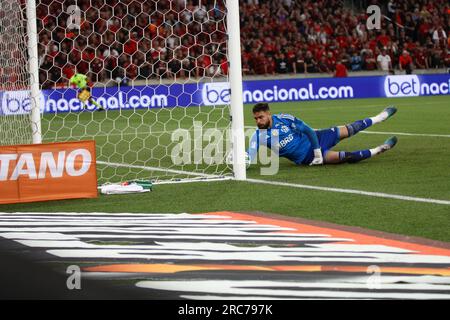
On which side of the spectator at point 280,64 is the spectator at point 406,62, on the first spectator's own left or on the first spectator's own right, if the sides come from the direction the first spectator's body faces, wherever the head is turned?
on the first spectator's own left

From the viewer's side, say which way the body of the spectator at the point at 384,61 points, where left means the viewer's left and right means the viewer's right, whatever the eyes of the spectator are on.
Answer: facing the viewer

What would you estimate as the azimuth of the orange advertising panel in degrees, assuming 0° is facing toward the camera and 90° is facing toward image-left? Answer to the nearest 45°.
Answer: approximately 0°

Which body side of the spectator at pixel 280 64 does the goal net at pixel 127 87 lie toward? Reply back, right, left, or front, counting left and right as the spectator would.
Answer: front

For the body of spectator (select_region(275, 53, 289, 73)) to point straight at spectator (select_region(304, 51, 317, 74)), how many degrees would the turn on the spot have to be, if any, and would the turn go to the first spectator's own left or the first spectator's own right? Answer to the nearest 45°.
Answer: approximately 135° to the first spectator's own left

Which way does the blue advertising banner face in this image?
toward the camera

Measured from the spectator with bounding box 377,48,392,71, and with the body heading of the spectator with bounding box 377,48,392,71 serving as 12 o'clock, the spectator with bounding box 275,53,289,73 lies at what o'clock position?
the spectator with bounding box 275,53,289,73 is roughly at 2 o'clock from the spectator with bounding box 377,48,392,71.

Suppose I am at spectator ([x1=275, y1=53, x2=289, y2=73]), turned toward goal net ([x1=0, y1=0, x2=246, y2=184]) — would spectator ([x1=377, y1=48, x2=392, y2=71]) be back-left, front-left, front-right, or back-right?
back-left
